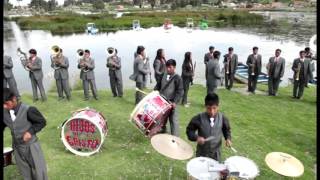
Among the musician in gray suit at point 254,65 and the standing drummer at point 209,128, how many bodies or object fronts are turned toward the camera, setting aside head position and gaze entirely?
2

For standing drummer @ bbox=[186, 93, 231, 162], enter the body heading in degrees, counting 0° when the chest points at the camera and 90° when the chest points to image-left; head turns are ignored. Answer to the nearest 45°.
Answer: approximately 0°

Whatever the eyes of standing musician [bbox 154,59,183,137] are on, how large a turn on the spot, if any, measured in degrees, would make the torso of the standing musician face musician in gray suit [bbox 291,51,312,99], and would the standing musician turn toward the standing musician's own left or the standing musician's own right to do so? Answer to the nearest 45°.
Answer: approximately 180°

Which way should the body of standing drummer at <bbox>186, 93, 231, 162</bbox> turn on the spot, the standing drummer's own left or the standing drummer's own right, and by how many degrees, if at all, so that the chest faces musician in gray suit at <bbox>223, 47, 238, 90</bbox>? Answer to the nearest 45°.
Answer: approximately 180°

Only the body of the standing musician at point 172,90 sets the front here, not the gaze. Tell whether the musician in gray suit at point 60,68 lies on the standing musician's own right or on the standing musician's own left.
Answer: on the standing musician's own right

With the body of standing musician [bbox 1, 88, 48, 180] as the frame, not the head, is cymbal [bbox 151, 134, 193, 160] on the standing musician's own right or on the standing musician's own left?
on the standing musician's own left

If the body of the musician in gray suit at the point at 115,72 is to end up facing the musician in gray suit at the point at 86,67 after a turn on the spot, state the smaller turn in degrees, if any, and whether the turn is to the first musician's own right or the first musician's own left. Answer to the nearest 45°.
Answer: approximately 45° to the first musician's own right
